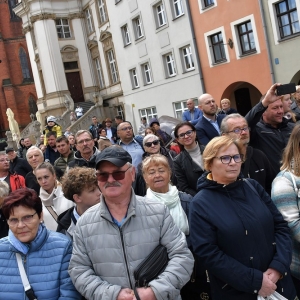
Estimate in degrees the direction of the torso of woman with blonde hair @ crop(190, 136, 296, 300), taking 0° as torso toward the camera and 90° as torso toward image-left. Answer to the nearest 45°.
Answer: approximately 315°

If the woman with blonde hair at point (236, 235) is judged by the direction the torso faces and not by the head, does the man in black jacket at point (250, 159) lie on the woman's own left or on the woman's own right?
on the woman's own left

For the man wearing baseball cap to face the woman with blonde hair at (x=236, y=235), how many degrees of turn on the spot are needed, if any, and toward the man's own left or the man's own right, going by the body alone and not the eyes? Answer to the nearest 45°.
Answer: approximately 90° to the man's own left

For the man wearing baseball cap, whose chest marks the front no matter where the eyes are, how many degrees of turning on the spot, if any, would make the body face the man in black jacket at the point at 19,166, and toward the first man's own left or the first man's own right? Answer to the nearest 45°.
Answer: approximately 180°

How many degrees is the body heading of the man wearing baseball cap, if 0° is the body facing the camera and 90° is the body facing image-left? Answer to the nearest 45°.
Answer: approximately 0°
